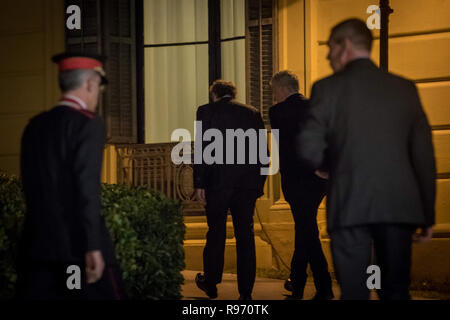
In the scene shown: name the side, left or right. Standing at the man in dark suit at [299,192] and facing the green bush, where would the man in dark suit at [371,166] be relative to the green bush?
left

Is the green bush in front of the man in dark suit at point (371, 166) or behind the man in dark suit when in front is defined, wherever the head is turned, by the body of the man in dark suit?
in front

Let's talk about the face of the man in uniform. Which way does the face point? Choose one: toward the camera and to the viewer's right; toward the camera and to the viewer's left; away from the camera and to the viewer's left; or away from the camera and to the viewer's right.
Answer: away from the camera and to the viewer's right

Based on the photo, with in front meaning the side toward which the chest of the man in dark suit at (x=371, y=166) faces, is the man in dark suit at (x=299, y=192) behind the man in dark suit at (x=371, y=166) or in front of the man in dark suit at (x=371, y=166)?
in front

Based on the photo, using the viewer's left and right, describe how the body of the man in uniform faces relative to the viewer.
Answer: facing away from the viewer and to the right of the viewer

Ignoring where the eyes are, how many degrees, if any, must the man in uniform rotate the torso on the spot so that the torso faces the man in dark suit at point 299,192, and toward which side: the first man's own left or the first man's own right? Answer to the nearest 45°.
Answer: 0° — they already face them

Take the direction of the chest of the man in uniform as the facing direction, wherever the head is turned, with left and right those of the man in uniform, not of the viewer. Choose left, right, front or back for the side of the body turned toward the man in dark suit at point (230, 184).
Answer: front

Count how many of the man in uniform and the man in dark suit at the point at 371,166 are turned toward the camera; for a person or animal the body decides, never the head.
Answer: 0

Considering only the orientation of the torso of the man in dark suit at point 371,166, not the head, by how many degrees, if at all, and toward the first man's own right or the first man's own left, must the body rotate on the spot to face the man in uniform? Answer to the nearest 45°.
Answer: approximately 45° to the first man's own left

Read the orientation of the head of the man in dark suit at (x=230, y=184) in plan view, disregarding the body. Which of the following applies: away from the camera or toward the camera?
away from the camera

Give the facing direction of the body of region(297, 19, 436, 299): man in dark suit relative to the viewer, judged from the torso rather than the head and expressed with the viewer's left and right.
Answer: facing away from the viewer and to the left of the viewer
